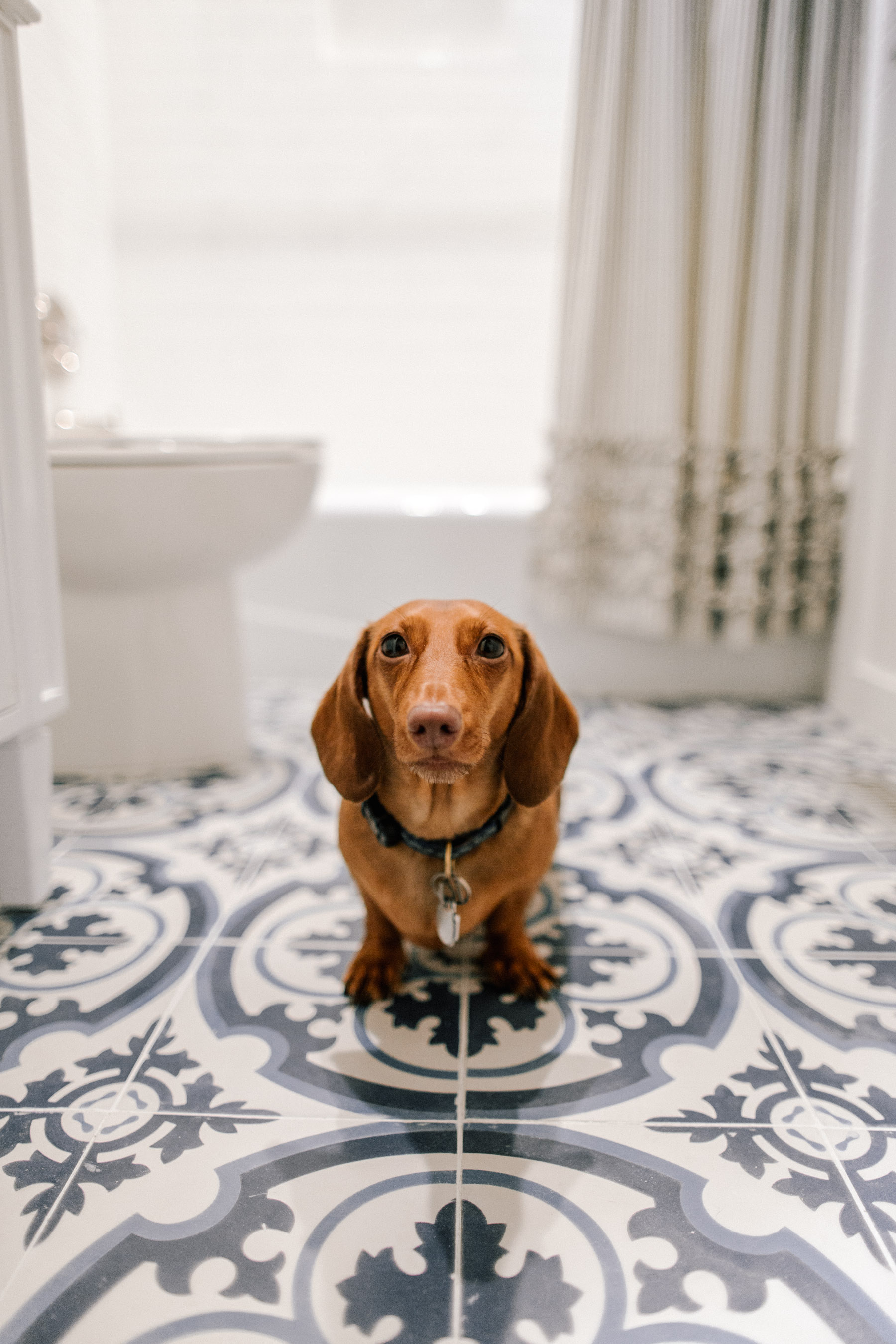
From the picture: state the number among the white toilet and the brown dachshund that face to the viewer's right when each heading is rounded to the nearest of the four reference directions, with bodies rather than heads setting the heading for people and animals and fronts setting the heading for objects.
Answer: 1

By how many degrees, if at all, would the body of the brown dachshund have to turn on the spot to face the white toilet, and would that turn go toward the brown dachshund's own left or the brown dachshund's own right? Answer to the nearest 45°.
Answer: approximately 135° to the brown dachshund's own right

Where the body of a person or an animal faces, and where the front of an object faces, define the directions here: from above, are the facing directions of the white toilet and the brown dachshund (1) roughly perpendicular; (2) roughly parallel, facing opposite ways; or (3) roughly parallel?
roughly perpendicular

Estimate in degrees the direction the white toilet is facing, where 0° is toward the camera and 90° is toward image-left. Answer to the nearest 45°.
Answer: approximately 270°

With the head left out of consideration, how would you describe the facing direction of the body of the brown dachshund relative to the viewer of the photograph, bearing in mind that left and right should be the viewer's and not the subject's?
facing the viewer

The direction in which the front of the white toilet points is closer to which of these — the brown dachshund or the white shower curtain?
the white shower curtain
